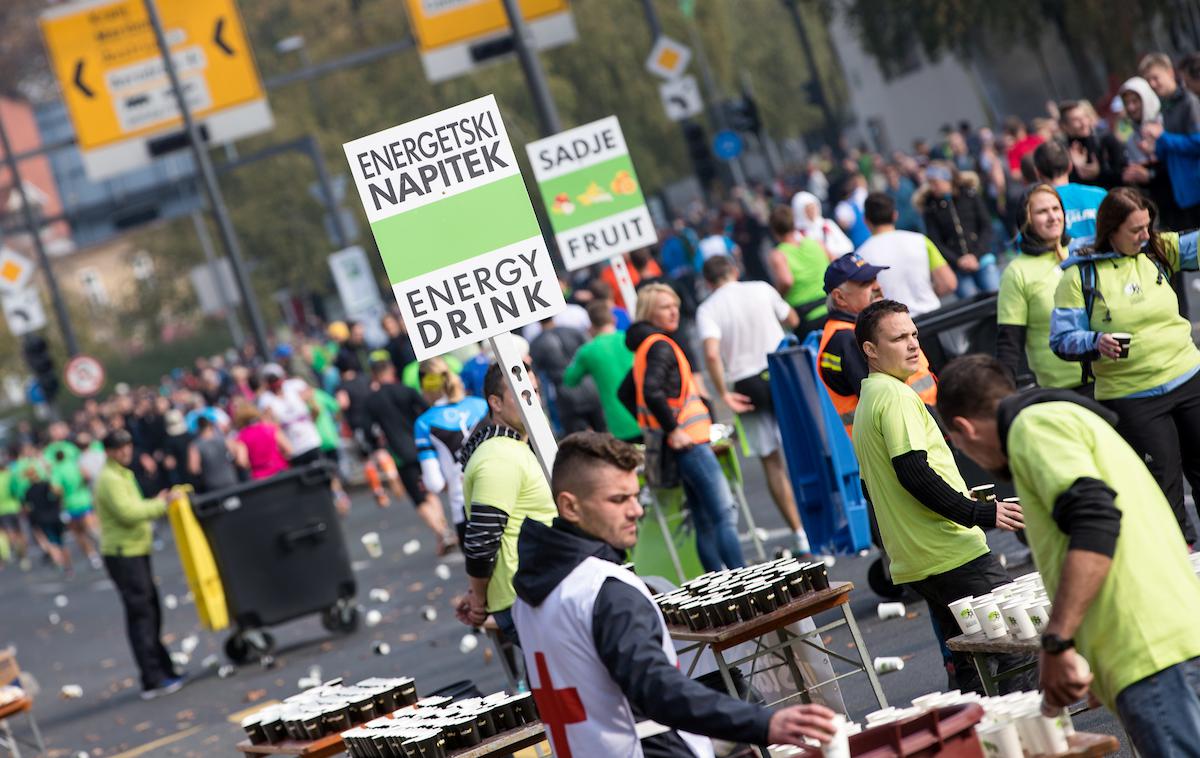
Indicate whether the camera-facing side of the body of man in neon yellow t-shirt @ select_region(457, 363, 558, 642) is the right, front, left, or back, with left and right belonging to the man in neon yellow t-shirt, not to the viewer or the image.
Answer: right

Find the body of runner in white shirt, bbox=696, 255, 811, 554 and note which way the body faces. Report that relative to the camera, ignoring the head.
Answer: away from the camera

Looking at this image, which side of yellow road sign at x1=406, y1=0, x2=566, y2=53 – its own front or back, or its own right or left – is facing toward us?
front

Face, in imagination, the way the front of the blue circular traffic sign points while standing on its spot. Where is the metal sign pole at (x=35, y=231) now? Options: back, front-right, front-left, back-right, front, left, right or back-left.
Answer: right

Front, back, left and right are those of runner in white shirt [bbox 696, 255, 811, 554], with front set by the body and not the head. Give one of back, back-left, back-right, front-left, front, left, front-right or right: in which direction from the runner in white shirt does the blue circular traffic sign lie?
front

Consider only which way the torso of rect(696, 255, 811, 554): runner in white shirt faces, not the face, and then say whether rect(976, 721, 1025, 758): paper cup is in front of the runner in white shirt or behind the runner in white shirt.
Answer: behind

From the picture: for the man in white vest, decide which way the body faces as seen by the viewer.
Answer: to the viewer's right

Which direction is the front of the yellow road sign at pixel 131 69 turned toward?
toward the camera

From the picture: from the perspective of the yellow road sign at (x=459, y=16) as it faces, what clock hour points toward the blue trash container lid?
The blue trash container lid is roughly at 12 o'clock from the yellow road sign.

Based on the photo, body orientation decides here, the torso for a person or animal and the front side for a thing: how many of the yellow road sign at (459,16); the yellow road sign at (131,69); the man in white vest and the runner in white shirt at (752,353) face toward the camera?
2

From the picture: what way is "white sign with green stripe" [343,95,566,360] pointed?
toward the camera

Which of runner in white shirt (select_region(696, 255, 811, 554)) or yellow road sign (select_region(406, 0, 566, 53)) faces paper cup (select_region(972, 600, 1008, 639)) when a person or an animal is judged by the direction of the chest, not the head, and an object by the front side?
the yellow road sign

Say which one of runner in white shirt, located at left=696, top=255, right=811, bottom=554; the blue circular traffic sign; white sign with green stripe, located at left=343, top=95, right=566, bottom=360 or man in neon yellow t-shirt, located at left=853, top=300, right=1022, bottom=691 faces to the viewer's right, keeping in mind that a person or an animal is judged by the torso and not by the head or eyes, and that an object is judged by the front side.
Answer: the man in neon yellow t-shirt

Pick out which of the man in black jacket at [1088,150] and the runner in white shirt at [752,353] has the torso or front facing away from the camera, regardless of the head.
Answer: the runner in white shirt

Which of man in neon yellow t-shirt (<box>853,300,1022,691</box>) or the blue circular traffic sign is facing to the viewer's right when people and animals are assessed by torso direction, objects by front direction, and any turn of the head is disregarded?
the man in neon yellow t-shirt
